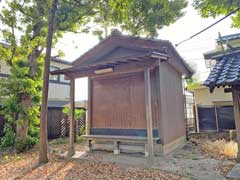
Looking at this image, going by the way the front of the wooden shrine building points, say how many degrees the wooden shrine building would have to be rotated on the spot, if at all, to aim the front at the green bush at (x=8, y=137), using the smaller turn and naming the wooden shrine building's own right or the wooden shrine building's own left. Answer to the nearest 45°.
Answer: approximately 45° to the wooden shrine building's own right

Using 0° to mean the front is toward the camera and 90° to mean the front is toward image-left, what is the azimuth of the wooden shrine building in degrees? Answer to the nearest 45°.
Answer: approximately 45°

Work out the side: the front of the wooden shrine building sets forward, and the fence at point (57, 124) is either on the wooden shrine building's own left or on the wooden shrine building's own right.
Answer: on the wooden shrine building's own right
